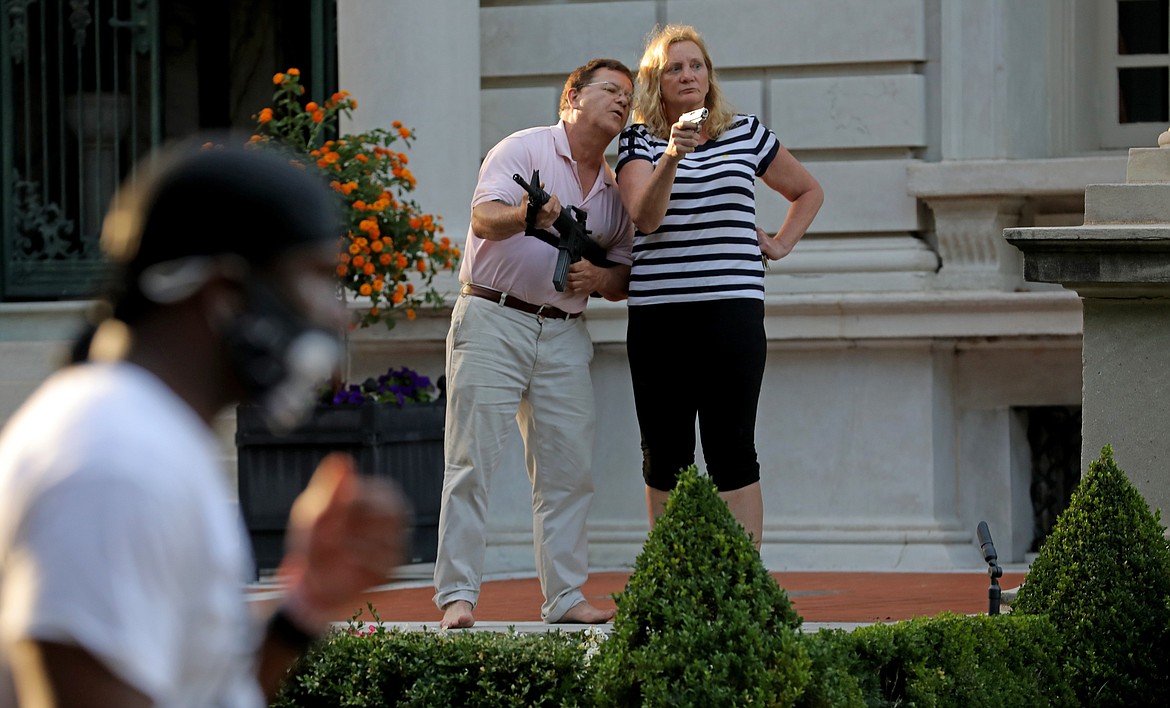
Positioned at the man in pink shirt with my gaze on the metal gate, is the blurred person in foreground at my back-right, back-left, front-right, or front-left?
back-left

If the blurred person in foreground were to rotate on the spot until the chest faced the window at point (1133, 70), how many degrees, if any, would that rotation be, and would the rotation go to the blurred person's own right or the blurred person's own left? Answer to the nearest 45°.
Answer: approximately 45° to the blurred person's own left

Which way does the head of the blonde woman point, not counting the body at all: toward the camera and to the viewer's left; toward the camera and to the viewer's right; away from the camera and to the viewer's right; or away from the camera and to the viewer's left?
toward the camera and to the viewer's left

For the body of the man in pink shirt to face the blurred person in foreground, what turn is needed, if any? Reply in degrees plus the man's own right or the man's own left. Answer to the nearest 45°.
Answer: approximately 45° to the man's own right

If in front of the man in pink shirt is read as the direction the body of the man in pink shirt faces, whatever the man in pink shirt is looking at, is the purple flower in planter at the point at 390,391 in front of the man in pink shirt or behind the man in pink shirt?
behind

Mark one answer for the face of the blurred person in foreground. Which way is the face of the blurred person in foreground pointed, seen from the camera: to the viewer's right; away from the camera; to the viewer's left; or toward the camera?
to the viewer's right

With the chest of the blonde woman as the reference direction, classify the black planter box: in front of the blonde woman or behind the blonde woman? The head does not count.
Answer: behind

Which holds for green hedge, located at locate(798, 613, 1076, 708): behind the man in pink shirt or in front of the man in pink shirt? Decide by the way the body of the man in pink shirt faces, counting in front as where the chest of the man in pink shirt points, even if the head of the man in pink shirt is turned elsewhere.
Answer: in front

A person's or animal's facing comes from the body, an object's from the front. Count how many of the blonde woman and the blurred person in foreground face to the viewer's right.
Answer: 1

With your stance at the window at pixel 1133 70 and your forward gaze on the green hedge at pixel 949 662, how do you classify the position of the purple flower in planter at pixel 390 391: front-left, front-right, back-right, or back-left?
front-right

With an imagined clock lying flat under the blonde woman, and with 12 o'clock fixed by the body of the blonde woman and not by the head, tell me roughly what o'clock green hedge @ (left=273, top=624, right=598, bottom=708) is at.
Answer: The green hedge is roughly at 1 o'clock from the blonde woman.

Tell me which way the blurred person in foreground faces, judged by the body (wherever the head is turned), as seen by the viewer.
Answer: to the viewer's right

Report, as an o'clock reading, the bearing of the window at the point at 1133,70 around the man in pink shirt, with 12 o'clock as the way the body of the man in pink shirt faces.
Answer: The window is roughly at 9 o'clock from the man in pink shirt.

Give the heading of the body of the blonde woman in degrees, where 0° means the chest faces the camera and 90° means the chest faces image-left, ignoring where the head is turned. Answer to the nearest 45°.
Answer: approximately 0°

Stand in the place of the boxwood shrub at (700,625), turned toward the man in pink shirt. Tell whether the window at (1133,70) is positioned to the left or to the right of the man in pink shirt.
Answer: right

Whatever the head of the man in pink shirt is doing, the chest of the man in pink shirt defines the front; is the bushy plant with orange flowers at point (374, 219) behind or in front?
behind

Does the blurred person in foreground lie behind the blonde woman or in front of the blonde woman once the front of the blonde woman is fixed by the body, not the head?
in front

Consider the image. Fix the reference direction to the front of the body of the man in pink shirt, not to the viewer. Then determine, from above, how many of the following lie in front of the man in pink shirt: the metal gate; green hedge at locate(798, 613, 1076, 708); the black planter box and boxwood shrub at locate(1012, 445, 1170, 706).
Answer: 2
